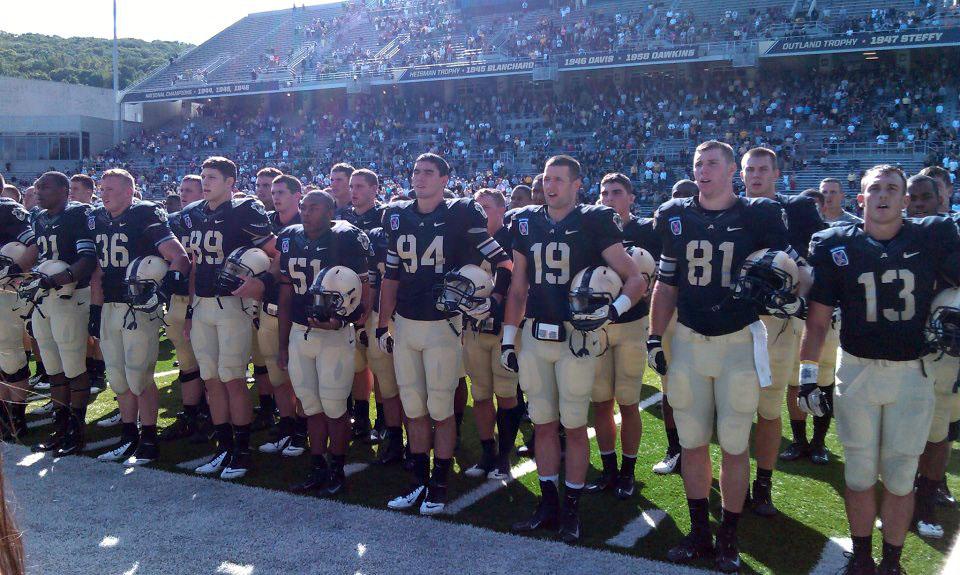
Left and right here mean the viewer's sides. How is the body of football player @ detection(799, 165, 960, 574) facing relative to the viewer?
facing the viewer

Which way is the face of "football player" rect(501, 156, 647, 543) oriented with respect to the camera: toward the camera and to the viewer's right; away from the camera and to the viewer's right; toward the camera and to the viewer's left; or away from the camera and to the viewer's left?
toward the camera and to the viewer's left

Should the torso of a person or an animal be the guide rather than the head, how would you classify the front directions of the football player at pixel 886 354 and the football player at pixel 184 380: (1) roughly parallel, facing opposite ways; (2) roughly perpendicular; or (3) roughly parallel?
roughly parallel

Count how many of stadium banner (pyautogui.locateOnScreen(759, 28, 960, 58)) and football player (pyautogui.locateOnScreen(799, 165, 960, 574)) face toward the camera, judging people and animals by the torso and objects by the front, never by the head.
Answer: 2

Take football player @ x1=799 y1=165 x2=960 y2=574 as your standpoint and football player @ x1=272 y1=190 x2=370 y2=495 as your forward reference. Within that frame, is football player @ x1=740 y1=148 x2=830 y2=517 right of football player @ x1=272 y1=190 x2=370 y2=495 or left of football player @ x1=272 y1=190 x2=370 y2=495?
right

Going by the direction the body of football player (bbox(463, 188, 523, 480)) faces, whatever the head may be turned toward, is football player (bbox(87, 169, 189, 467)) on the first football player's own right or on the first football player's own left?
on the first football player's own right

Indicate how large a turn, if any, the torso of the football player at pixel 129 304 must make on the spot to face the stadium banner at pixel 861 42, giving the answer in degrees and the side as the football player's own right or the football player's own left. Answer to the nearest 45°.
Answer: approximately 180°

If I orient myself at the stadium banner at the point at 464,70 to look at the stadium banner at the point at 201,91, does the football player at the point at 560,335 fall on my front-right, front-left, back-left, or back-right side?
back-left

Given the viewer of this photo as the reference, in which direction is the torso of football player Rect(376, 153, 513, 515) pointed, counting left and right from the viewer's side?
facing the viewer and to the left of the viewer

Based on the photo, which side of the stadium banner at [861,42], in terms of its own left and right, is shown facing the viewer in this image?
front

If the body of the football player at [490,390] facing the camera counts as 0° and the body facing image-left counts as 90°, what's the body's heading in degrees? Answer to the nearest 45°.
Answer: approximately 45°

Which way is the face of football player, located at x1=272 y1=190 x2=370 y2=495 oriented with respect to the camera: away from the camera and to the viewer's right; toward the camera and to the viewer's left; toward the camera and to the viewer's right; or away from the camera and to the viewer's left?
toward the camera and to the viewer's left

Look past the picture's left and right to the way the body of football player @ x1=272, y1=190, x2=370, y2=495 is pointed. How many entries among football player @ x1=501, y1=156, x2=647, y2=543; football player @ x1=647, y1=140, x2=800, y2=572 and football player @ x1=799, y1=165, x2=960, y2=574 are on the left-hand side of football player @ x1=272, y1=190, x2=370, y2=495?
3

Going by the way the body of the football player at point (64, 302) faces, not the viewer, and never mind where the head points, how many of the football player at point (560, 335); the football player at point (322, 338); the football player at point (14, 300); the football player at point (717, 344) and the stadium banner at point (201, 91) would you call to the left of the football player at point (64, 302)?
3

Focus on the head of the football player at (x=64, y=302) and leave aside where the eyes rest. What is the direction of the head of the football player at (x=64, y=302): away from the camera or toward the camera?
toward the camera

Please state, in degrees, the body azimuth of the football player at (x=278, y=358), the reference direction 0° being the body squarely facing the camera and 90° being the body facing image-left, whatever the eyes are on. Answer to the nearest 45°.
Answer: approximately 45°

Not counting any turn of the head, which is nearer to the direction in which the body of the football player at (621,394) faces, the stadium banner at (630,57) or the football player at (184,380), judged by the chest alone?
the football player
